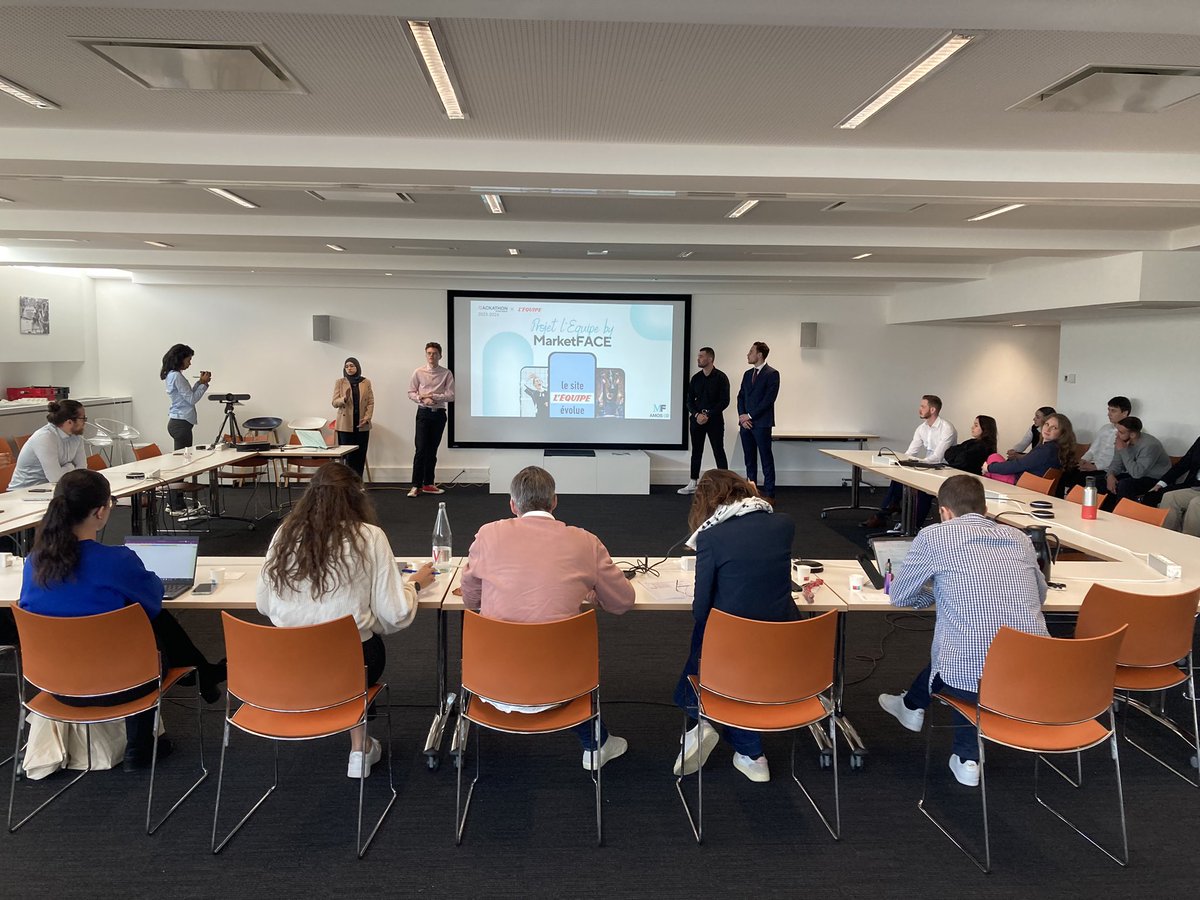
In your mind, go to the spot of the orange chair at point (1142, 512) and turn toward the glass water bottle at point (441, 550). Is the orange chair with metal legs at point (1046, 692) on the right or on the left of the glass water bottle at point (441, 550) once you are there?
left

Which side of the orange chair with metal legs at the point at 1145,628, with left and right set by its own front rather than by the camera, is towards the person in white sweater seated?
left

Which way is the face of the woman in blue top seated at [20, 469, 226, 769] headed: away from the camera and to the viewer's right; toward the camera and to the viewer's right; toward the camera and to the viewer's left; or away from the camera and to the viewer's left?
away from the camera and to the viewer's right

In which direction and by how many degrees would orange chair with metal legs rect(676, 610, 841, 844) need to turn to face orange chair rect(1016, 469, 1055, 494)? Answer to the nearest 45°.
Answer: approximately 45° to its right

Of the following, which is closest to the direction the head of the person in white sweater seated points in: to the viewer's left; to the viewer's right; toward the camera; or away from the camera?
away from the camera

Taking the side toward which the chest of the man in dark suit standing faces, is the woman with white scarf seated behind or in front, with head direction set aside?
in front

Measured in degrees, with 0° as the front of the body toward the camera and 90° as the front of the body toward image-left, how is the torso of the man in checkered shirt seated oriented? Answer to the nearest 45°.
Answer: approximately 135°

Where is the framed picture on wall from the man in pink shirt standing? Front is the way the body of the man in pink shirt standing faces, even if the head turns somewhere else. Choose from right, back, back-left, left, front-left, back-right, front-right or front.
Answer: right

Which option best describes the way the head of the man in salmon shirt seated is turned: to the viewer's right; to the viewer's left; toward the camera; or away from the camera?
away from the camera

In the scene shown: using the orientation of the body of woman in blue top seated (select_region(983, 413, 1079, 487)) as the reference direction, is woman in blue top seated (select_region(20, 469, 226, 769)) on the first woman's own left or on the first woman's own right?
on the first woman's own left

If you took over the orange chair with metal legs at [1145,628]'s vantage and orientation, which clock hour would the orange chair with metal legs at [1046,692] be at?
the orange chair with metal legs at [1046,692] is roughly at 8 o'clock from the orange chair with metal legs at [1145,628].

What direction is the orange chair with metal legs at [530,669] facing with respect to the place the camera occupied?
facing away from the viewer

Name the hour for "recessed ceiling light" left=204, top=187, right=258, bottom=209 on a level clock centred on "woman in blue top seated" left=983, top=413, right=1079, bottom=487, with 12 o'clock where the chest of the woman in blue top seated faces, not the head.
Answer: The recessed ceiling light is roughly at 11 o'clock from the woman in blue top seated.

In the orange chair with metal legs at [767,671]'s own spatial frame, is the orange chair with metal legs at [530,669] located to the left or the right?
on its left

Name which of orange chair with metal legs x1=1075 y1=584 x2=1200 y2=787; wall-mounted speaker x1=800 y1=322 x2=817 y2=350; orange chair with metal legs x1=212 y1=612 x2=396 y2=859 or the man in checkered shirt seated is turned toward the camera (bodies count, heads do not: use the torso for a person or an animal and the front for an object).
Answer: the wall-mounted speaker

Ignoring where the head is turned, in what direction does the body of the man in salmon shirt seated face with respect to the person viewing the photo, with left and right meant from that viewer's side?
facing away from the viewer
